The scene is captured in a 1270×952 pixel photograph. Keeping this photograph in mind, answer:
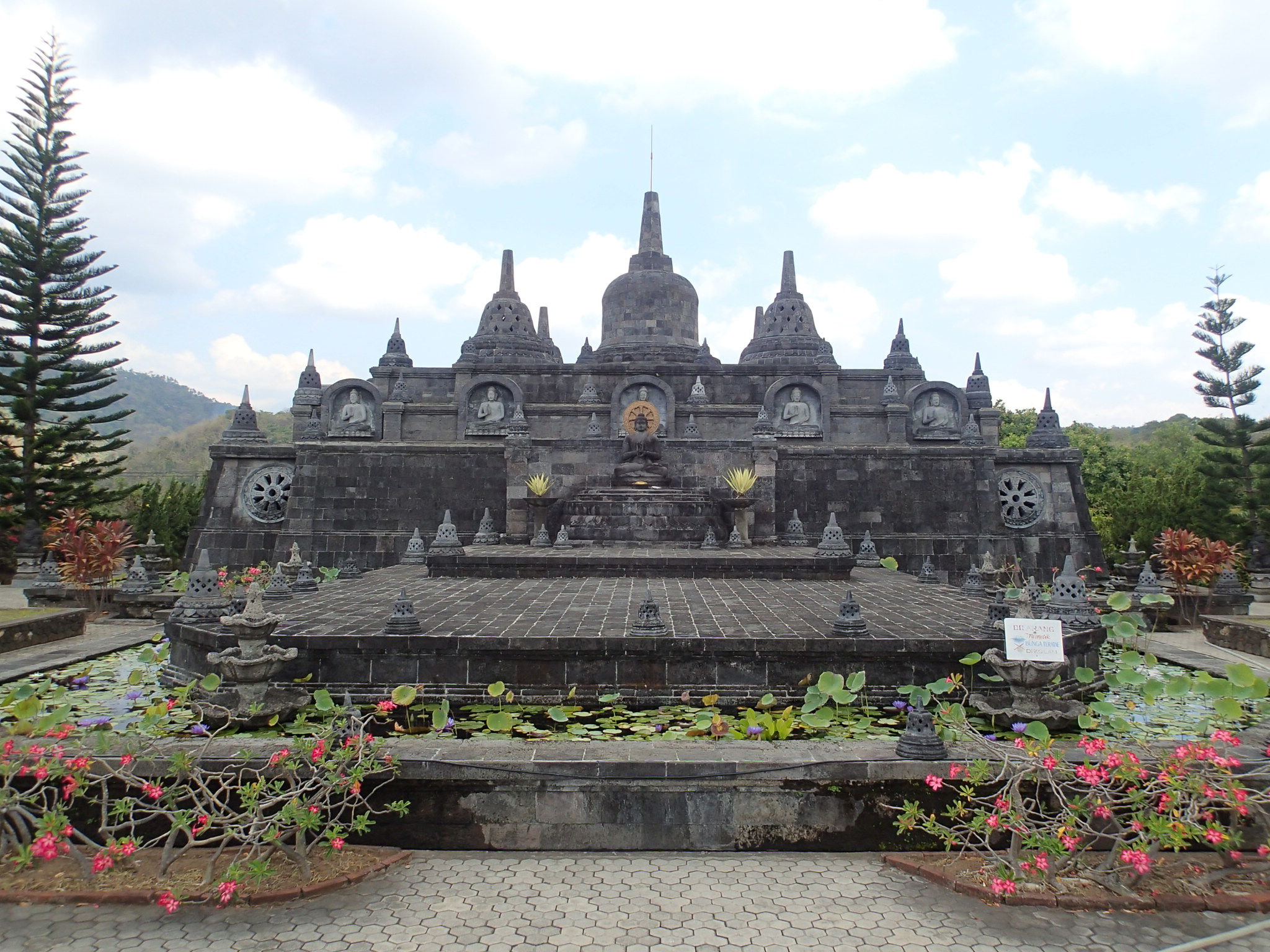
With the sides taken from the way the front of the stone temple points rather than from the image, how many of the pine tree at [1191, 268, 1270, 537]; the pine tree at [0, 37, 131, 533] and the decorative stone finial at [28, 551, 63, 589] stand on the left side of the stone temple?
1

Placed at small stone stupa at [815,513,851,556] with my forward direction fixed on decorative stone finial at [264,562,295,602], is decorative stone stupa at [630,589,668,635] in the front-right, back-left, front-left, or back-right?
front-left

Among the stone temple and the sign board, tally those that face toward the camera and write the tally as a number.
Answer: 2

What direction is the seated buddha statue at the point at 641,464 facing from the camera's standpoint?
toward the camera

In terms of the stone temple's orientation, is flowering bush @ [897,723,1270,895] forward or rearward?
forward

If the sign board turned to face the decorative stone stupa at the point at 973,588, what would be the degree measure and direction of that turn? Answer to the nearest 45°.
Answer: approximately 180°

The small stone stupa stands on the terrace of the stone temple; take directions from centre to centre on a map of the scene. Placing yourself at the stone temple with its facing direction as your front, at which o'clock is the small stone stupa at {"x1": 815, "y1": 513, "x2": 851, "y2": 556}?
The small stone stupa is roughly at 11 o'clock from the stone temple.

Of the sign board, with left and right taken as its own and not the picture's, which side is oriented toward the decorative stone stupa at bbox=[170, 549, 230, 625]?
right

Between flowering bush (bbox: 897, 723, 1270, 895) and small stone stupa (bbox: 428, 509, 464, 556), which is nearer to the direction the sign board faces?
the flowering bush

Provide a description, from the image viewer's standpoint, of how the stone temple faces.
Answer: facing the viewer

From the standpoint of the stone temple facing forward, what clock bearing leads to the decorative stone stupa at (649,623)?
The decorative stone stupa is roughly at 12 o'clock from the stone temple.

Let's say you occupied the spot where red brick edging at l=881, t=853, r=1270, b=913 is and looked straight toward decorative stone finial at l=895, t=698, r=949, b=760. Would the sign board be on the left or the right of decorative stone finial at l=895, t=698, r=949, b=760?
right

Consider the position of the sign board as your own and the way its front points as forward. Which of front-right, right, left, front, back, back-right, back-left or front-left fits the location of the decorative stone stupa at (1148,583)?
back

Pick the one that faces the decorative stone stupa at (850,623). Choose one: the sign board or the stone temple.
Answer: the stone temple

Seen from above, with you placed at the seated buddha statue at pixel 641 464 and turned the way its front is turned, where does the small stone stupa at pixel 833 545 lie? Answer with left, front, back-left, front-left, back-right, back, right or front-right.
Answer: front-left

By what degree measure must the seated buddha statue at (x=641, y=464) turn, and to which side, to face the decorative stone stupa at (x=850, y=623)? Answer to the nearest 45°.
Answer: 0° — it already faces it

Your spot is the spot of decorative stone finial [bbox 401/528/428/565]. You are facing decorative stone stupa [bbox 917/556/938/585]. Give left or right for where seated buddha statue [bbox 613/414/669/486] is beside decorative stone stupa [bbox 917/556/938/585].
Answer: left

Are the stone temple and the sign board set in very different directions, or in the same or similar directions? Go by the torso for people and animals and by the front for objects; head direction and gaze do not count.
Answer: same or similar directions
